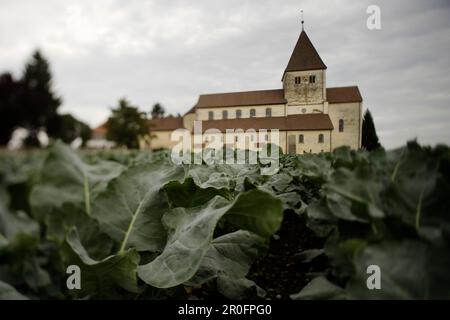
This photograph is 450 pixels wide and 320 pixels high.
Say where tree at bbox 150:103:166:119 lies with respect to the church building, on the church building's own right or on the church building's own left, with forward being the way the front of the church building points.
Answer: on the church building's own right

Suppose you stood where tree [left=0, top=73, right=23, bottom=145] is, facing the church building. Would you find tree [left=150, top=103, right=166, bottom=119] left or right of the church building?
left
